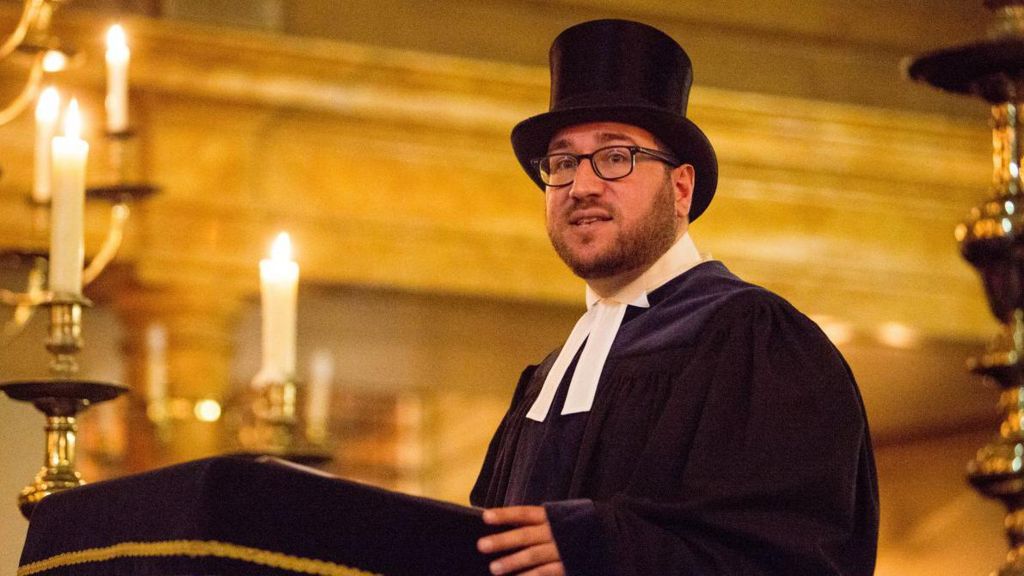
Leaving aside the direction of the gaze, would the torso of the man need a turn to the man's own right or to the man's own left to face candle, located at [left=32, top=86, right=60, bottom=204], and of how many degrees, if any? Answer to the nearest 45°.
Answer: approximately 90° to the man's own right

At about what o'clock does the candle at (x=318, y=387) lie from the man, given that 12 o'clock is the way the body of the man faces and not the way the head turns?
The candle is roughly at 4 o'clock from the man.

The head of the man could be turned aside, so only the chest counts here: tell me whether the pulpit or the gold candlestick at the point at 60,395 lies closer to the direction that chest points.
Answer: the pulpit

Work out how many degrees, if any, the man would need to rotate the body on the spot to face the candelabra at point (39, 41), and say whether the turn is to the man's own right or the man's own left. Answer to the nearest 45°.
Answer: approximately 90° to the man's own right

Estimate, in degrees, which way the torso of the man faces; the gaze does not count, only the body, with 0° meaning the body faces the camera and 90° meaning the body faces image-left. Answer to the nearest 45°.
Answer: approximately 45°

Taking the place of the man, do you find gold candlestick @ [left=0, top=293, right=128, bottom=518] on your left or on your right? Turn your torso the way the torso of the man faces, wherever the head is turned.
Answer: on your right

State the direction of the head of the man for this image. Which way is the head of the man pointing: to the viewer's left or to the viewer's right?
to the viewer's left

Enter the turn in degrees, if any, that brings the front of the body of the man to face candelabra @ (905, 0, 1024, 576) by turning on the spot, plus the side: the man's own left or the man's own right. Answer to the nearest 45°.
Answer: approximately 90° to the man's own left

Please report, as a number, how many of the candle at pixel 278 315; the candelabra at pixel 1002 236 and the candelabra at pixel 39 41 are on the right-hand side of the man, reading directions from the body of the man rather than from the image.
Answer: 2

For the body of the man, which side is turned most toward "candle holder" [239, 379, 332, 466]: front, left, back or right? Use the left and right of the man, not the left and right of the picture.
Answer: right

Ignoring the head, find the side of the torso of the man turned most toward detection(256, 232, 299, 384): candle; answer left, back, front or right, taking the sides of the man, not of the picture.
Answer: right
